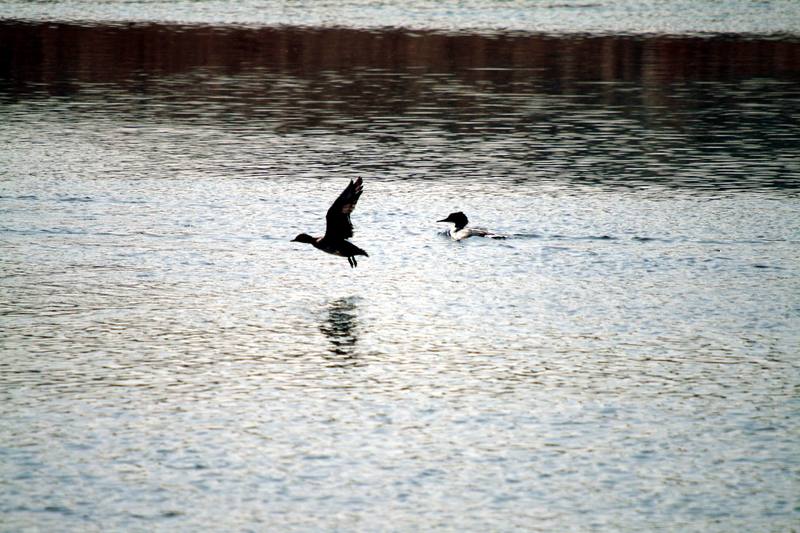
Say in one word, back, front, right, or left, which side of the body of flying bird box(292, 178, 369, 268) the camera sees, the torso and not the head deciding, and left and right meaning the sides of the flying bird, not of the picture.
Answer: left

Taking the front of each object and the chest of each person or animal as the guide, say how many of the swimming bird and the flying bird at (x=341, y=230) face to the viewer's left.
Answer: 2

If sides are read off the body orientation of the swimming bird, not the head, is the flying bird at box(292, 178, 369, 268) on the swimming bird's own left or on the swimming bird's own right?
on the swimming bird's own left

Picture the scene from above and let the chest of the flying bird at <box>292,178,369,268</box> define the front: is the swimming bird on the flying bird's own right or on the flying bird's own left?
on the flying bird's own right

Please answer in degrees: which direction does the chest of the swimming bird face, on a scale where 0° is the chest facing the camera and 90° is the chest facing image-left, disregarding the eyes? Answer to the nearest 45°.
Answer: approximately 90°
